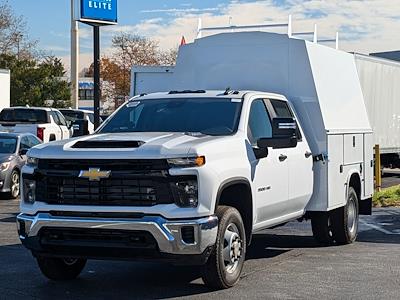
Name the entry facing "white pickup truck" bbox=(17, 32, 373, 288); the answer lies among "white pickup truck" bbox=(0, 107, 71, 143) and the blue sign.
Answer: the blue sign

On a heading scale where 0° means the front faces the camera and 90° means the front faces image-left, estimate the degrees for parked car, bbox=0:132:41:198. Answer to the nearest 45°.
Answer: approximately 45°

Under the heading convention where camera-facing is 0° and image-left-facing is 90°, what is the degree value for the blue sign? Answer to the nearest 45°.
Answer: approximately 0°

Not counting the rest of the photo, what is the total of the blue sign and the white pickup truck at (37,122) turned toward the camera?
1

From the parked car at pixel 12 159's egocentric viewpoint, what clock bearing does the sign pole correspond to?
The sign pole is roughly at 5 o'clock from the parked car.

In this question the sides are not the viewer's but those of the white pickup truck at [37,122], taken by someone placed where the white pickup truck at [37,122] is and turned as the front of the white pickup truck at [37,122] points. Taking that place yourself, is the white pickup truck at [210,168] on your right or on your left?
on your right

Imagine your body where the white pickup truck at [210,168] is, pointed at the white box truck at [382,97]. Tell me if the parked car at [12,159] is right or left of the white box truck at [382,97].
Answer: left

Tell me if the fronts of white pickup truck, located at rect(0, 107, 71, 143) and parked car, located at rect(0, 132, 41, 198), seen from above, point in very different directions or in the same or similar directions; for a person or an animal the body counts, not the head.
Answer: very different directions

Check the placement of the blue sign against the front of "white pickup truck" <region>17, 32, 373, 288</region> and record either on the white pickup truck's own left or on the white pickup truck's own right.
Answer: on the white pickup truck's own right

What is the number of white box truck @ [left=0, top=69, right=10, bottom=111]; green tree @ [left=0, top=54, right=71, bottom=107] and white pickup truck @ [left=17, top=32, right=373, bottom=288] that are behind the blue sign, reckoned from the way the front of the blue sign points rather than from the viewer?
2

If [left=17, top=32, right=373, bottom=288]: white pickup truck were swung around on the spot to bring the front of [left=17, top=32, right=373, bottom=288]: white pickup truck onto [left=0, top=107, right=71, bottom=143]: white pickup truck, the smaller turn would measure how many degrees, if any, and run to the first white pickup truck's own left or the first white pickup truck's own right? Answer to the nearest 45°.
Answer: approximately 135° to the first white pickup truck's own right
